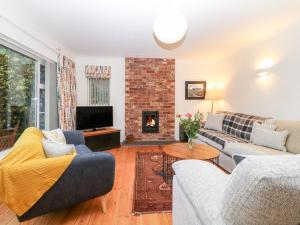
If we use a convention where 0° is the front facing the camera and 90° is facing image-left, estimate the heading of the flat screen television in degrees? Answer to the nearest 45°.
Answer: approximately 315°

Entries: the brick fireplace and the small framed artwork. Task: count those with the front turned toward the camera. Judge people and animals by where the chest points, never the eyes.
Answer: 2

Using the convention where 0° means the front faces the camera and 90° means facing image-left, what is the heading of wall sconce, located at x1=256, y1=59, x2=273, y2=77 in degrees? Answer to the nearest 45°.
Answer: approximately 45°

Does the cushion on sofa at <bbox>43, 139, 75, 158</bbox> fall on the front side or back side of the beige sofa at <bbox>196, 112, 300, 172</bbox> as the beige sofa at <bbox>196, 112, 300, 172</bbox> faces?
on the front side

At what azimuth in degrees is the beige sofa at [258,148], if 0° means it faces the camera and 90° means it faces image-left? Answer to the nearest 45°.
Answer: approximately 45°

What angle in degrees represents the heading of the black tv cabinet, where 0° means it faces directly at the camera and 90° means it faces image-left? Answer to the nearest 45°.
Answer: approximately 315°

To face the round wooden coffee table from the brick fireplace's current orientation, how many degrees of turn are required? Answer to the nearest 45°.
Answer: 0° — it already faces it

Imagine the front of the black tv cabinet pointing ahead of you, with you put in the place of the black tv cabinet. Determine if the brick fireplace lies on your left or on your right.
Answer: on your left

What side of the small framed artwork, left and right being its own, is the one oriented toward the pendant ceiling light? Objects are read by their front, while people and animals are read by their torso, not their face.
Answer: front

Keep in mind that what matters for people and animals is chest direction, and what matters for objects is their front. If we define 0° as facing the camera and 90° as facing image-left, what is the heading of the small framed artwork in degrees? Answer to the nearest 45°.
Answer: approximately 0°
